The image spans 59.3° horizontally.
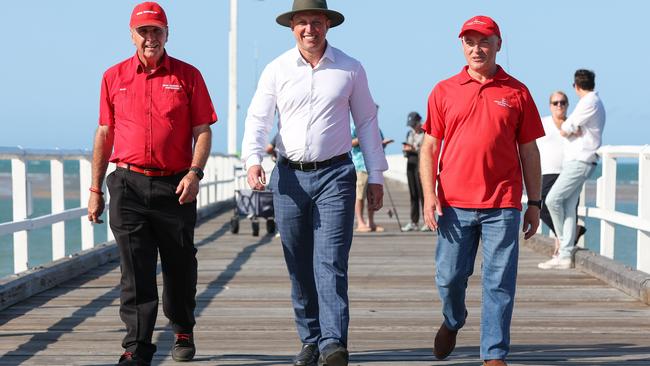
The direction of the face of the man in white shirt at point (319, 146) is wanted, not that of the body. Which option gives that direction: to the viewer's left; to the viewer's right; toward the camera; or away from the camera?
toward the camera

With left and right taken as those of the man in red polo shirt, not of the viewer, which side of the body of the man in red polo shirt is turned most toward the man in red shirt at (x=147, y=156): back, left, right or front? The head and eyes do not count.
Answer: right

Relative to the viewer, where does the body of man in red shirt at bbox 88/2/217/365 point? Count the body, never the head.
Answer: toward the camera

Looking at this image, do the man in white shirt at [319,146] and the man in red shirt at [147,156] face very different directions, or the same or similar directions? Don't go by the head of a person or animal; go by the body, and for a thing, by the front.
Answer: same or similar directions

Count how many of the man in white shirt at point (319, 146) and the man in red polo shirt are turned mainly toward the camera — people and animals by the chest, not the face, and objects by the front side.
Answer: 2

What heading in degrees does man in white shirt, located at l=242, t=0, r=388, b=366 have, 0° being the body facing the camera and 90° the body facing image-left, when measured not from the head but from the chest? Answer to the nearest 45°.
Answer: approximately 0°

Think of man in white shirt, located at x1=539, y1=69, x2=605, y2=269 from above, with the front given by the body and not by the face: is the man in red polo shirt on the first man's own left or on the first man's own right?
on the first man's own left

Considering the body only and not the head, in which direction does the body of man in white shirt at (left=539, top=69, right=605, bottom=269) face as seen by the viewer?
to the viewer's left

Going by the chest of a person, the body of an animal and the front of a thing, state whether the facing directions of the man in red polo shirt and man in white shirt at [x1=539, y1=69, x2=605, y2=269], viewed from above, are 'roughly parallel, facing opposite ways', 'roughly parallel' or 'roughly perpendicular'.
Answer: roughly perpendicular

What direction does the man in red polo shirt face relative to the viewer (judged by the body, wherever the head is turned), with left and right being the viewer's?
facing the viewer

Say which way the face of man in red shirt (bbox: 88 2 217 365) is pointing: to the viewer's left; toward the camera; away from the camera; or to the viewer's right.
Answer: toward the camera
